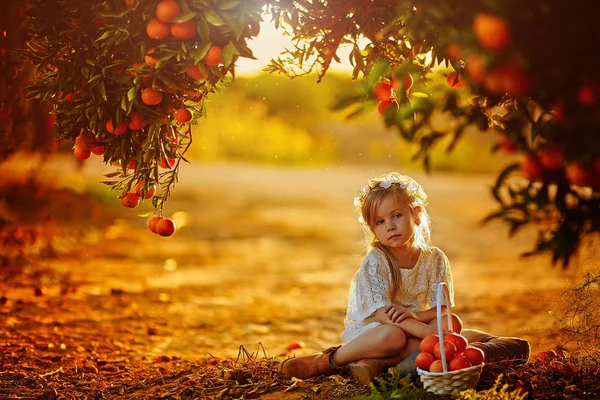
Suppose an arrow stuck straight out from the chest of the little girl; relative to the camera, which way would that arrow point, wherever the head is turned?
toward the camera

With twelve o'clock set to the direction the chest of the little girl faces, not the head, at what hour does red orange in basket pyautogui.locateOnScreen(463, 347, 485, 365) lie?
The red orange in basket is roughly at 11 o'clock from the little girl.

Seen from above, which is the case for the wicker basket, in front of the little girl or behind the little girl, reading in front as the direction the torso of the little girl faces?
in front

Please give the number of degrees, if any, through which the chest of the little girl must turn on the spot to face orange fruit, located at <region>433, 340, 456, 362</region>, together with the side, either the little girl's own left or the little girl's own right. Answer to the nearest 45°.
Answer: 0° — they already face it
